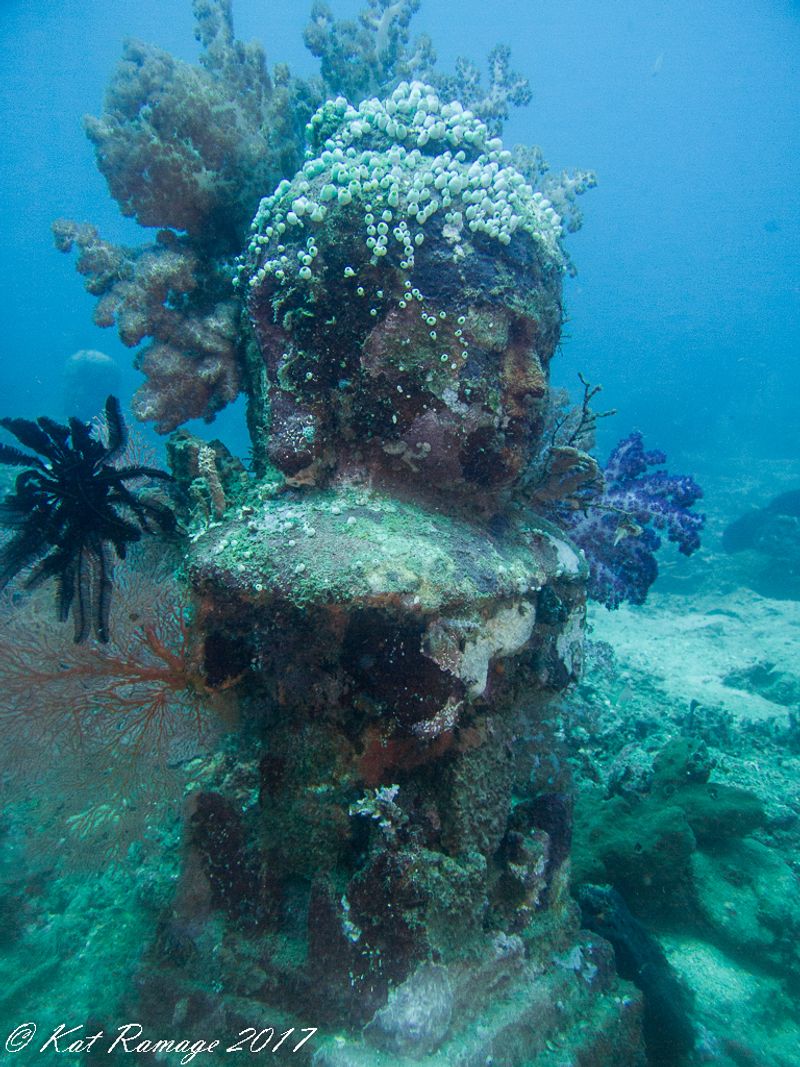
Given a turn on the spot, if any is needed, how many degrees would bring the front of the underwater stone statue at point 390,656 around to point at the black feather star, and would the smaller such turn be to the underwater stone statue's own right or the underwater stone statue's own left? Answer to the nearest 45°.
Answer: approximately 135° to the underwater stone statue's own right

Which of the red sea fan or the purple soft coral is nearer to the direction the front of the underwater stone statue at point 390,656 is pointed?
the purple soft coral

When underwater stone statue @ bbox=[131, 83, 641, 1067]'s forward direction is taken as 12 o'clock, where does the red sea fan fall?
The red sea fan is roughly at 5 o'clock from the underwater stone statue.

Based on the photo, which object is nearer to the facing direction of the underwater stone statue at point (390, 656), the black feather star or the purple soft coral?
the purple soft coral
